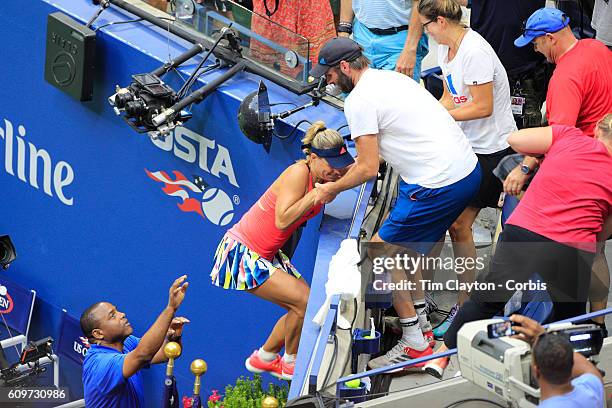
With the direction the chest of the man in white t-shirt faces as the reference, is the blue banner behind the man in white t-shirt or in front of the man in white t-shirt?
in front

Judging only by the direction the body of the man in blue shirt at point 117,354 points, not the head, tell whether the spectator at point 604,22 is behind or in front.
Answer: in front

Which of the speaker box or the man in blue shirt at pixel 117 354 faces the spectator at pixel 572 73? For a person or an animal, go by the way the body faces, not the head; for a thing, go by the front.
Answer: the man in blue shirt

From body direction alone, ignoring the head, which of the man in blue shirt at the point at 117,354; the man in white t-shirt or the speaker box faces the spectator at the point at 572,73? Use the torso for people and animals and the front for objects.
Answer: the man in blue shirt

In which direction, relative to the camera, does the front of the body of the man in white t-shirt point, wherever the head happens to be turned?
to the viewer's left

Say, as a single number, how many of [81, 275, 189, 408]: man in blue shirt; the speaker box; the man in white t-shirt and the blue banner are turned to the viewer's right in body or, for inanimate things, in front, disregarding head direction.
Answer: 1

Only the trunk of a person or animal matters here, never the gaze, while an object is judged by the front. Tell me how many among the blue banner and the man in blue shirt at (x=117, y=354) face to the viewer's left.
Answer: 0

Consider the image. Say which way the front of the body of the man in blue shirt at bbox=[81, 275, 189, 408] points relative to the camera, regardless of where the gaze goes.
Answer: to the viewer's right

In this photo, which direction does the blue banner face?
toward the camera

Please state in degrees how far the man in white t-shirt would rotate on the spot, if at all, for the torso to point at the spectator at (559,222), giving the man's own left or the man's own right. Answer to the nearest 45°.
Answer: approximately 135° to the man's own left

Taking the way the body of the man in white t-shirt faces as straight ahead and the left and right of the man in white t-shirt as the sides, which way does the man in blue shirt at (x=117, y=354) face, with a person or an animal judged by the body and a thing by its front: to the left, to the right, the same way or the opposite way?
the opposite way

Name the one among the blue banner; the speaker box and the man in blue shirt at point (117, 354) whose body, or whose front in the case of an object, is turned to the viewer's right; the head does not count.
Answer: the man in blue shirt

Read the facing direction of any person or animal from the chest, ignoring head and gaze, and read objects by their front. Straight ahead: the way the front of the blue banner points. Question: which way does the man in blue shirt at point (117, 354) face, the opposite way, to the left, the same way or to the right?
to the left
